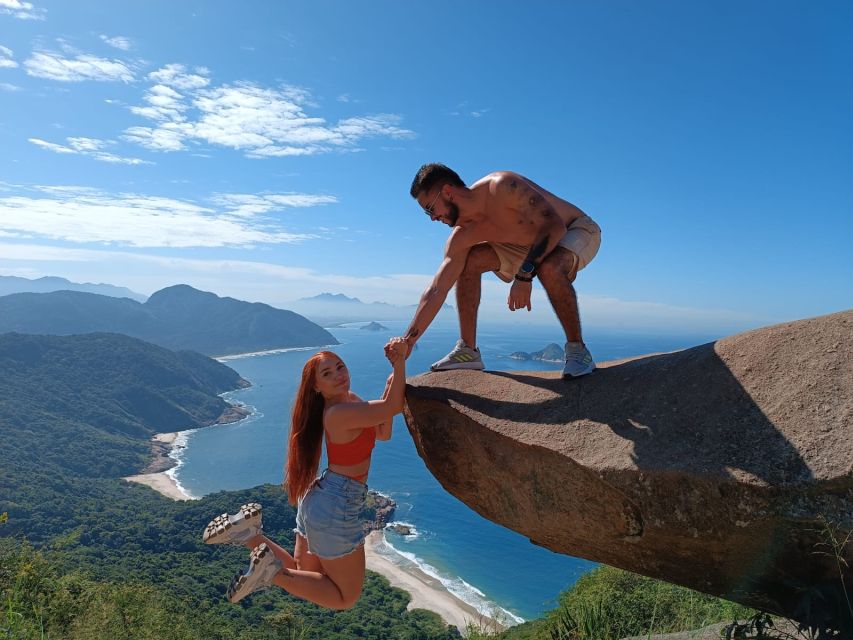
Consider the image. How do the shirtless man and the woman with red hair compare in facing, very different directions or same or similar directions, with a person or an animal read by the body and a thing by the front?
very different directions

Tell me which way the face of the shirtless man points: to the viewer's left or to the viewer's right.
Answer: to the viewer's left

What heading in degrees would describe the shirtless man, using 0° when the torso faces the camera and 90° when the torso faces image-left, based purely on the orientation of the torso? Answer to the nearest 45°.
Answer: approximately 45°
